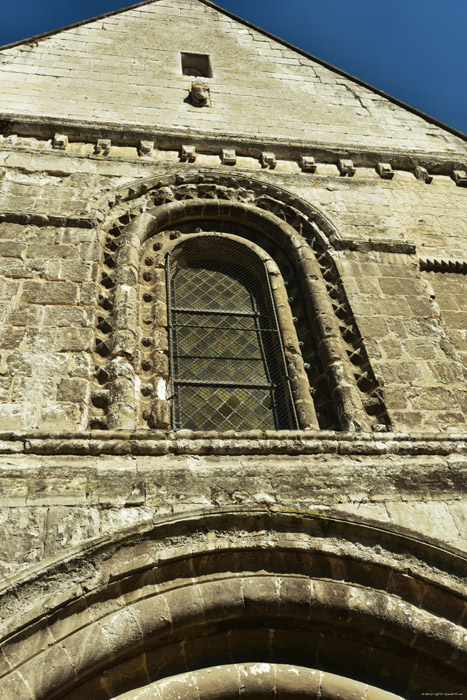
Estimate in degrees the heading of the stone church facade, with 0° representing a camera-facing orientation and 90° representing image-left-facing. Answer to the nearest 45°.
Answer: approximately 0°
